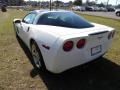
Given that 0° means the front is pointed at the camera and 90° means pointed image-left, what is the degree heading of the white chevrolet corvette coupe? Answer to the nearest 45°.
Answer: approximately 135°
